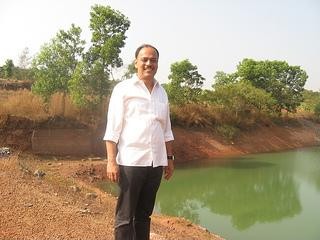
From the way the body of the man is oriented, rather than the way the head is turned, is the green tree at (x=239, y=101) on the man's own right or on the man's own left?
on the man's own left

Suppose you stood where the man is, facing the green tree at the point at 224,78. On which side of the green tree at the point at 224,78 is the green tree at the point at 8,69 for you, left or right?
left

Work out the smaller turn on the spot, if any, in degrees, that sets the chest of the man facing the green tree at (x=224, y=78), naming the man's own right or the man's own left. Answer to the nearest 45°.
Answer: approximately 135° to the man's own left

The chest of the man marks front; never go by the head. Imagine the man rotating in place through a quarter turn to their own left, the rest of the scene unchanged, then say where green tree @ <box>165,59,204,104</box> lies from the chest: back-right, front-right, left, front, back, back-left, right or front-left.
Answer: front-left

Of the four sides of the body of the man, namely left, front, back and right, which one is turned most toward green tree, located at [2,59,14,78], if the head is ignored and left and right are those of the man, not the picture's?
back

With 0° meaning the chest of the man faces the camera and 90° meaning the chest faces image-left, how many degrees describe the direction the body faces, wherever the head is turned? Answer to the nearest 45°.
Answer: approximately 315°

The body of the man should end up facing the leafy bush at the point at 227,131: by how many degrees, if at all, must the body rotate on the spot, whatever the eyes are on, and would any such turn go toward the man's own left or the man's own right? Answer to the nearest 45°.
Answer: approximately 135° to the man's own left

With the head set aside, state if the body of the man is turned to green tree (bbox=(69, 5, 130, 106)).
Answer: no
